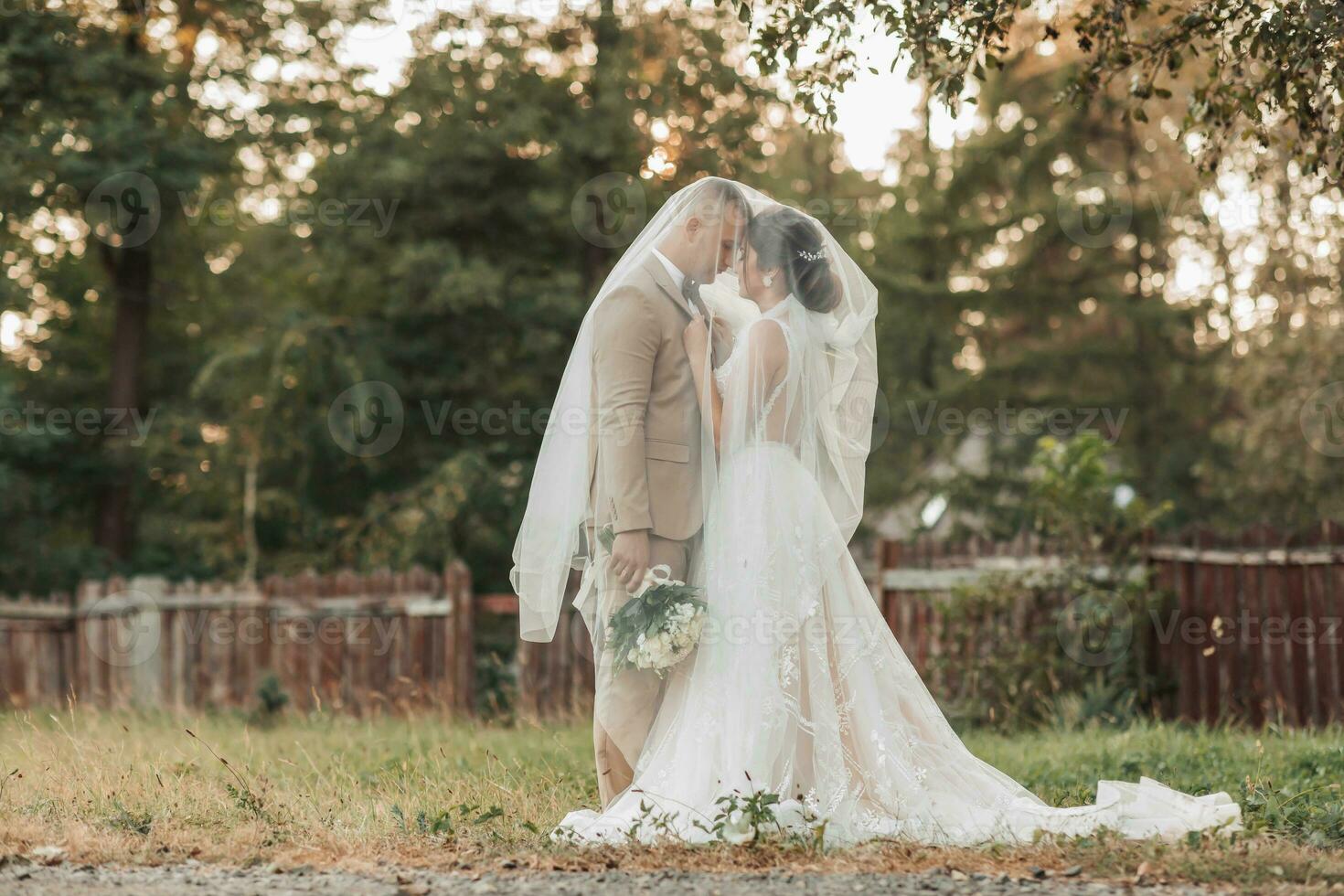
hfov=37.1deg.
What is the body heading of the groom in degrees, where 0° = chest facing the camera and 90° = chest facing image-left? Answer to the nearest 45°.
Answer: approximately 270°

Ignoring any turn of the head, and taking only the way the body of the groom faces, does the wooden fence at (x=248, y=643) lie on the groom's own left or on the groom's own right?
on the groom's own left

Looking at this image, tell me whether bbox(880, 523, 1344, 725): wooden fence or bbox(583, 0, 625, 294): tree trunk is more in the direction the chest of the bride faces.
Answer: the tree trunk

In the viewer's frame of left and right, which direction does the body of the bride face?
facing to the left of the viewer

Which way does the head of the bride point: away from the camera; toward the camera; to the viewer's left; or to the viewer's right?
to the viewer's left

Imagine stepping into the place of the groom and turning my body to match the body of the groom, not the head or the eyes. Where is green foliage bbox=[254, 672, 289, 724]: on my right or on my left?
on my left

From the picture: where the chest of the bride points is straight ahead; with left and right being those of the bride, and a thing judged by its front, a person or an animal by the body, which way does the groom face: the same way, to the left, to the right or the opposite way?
the opposite way

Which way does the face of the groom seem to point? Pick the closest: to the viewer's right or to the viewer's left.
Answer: to the viewer's right
